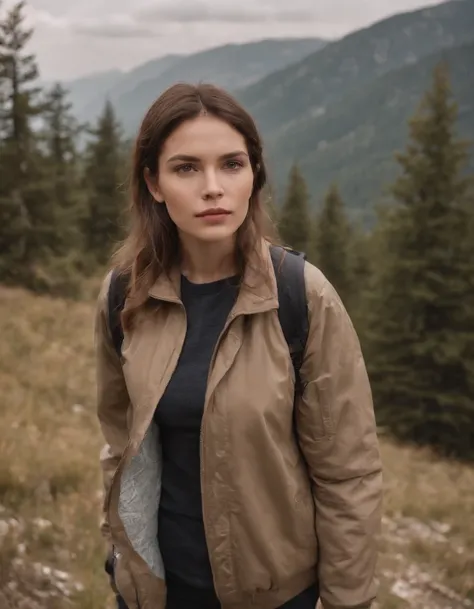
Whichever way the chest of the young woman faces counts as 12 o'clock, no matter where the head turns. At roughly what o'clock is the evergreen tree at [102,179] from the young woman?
The evergreen tree is roughly at 4 o'clock from the young woman.

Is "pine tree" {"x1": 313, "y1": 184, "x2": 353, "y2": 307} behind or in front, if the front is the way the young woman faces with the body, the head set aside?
behind

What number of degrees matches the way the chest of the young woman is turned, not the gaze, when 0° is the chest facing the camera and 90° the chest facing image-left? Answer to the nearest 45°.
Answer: approximately 45°

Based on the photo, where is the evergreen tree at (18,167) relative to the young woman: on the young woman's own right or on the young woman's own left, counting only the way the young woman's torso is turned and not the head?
on the young woman's own right

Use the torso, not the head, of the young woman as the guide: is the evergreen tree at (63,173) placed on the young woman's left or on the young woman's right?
on the young woman's right

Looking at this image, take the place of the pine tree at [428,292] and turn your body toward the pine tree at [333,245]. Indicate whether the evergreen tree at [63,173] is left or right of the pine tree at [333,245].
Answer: left

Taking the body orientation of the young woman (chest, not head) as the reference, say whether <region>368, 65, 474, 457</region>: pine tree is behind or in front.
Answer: behind

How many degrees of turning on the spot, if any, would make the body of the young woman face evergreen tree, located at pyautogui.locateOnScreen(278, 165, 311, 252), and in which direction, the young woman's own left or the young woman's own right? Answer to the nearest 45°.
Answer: approximately 135° to the young woman's own right
